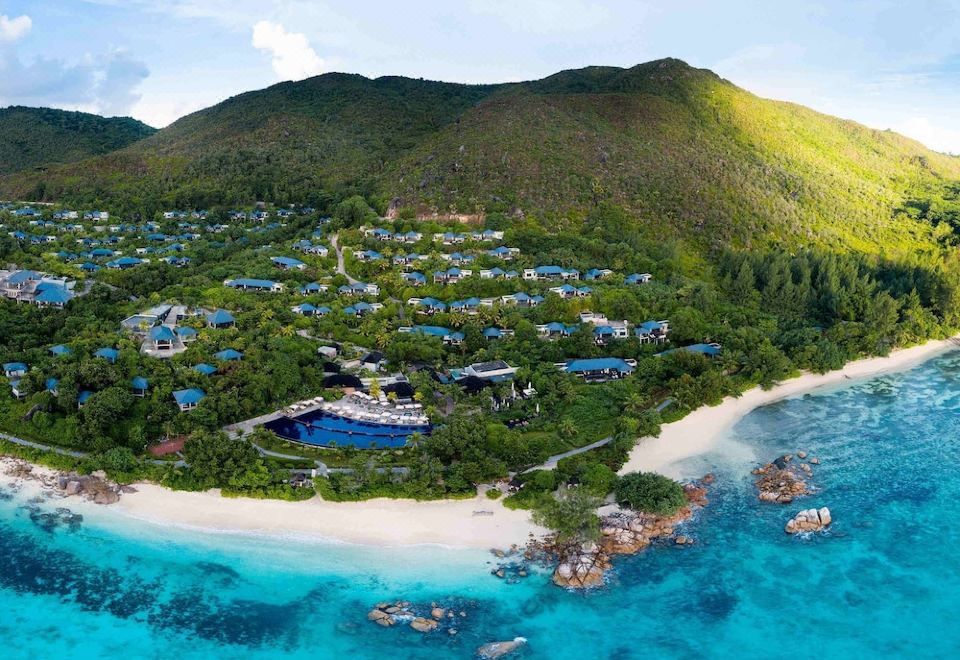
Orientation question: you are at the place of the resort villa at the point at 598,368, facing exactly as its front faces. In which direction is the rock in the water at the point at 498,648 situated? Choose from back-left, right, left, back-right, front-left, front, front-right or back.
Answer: front

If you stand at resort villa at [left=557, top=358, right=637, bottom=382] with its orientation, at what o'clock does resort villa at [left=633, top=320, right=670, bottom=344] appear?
resort villa at [left=633, top=320, right=670, bottom=344] is roughly at 7 o'clock from resort villa at [left=557, top=358, right=637, bottom=382].

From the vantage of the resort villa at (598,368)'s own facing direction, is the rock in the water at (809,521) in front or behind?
in front

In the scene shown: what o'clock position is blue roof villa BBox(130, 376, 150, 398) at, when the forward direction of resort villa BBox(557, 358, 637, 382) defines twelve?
The blue roof villa is roughly at 2 o'clock from the resort villa.

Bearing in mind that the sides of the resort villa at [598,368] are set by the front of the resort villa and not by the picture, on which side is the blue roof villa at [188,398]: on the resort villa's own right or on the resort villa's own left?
on the resort villa's own right

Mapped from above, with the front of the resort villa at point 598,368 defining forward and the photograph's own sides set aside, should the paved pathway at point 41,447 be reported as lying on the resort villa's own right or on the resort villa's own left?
on the resort villa's own right

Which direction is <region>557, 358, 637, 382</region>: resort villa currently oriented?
toward the camera

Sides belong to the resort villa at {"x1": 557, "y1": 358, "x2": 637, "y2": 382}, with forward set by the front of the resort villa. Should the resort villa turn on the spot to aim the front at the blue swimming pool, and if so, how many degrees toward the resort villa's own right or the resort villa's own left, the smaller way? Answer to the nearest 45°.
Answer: approximately 45° to the resort villa's own right

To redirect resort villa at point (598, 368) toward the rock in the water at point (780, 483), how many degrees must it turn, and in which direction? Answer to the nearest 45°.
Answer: approximately 45° to its left

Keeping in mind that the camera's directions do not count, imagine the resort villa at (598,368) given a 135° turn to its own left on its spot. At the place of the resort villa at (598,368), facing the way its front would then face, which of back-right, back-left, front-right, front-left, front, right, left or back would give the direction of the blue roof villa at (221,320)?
back-left

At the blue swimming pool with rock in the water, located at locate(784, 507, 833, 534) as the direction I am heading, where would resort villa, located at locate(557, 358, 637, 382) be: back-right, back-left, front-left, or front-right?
front-left

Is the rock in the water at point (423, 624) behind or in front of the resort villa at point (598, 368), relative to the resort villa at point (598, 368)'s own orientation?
in front

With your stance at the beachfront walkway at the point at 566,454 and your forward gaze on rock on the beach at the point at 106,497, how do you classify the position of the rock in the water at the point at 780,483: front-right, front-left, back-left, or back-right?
back-left

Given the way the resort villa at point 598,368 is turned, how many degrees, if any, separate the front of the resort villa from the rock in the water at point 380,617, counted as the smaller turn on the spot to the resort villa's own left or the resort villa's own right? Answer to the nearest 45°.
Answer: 0° — it already faces it

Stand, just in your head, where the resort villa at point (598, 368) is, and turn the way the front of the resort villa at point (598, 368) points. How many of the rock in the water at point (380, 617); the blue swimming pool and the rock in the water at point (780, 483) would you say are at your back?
0
